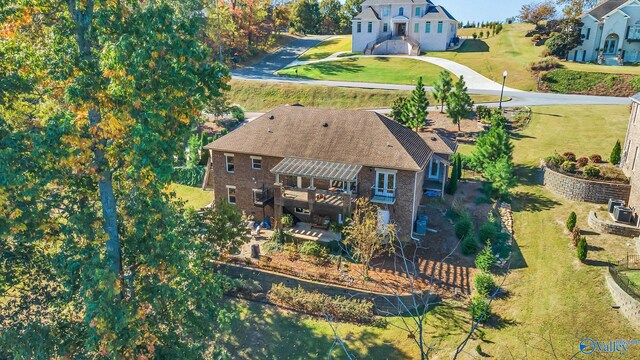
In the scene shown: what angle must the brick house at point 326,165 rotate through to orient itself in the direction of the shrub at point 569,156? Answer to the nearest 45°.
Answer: approximately 90° to its right

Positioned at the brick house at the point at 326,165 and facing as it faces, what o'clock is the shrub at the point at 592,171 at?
The shrub is roughly at 3 o'clock from the brick house.

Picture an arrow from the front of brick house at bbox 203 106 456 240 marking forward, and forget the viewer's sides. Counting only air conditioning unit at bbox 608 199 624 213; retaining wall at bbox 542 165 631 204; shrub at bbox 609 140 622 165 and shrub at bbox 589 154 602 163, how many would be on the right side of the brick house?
4

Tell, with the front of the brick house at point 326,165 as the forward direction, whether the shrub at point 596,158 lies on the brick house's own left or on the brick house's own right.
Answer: on the brick house's own right

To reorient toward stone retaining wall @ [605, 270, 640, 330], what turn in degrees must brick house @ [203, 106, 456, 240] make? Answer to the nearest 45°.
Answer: approximately 135° to its right

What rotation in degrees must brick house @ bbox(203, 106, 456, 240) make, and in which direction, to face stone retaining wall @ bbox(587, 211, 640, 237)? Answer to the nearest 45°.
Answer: approximately 90° to its right

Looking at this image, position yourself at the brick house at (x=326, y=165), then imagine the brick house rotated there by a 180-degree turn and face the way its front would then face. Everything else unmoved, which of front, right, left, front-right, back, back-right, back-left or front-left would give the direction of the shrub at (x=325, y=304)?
front

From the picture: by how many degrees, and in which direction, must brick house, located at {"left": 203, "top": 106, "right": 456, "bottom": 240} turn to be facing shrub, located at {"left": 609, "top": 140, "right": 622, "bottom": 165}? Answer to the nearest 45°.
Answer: approximately 90° to its right

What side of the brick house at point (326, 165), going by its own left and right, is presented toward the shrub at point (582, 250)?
right

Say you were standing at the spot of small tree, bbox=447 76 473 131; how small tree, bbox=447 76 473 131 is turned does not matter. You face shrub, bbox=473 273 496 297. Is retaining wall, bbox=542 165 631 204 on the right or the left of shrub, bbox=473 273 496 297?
left

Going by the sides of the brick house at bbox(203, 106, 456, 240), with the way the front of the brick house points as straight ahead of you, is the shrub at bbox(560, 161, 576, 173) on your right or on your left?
on your right

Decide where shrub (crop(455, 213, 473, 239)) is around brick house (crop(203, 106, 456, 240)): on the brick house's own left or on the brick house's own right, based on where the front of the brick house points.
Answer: on the brick house's own right

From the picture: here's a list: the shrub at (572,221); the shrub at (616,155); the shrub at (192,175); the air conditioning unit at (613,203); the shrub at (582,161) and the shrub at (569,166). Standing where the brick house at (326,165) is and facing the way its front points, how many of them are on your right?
5

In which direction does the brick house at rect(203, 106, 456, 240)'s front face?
away from the camera

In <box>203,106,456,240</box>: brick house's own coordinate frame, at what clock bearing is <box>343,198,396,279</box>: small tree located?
The small tree is roughly at 5 o'clock from the brick house.
